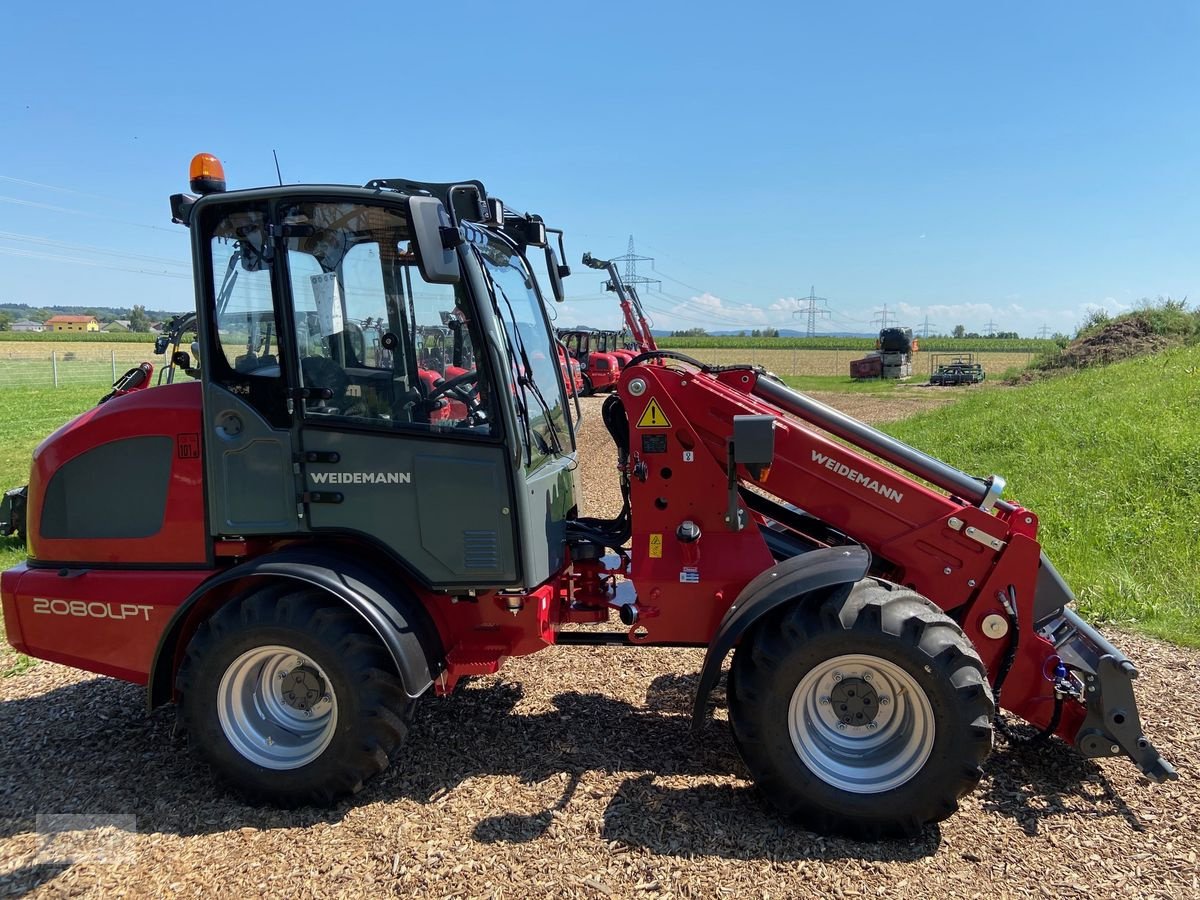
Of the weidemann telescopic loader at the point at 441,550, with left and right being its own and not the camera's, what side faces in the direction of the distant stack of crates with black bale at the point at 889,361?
left

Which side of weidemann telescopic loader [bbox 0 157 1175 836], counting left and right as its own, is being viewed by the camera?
right

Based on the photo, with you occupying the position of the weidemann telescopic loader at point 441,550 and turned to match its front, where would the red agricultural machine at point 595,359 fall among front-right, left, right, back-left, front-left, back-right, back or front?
left
